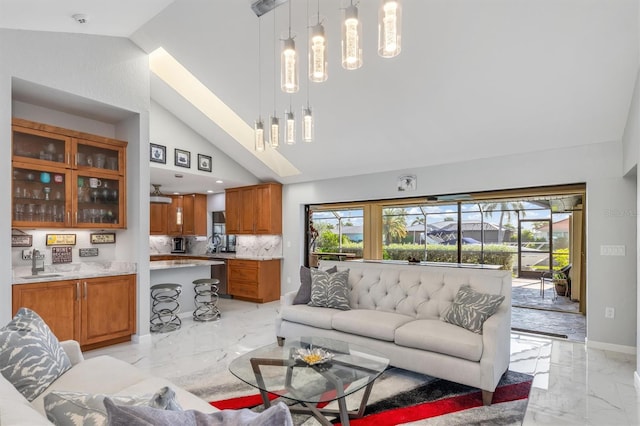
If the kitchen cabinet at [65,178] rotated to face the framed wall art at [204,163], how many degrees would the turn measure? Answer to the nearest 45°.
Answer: approximately 90° to its left

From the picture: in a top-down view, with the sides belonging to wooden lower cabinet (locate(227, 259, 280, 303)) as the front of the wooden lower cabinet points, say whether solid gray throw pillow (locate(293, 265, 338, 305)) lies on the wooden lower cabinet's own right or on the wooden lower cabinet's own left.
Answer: on the wooden lower cabinet's own left

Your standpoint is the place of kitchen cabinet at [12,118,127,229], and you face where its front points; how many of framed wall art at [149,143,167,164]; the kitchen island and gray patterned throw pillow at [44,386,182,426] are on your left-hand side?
2

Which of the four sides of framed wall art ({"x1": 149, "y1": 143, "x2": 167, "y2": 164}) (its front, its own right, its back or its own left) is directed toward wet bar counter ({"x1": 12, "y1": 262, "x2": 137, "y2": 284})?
right
